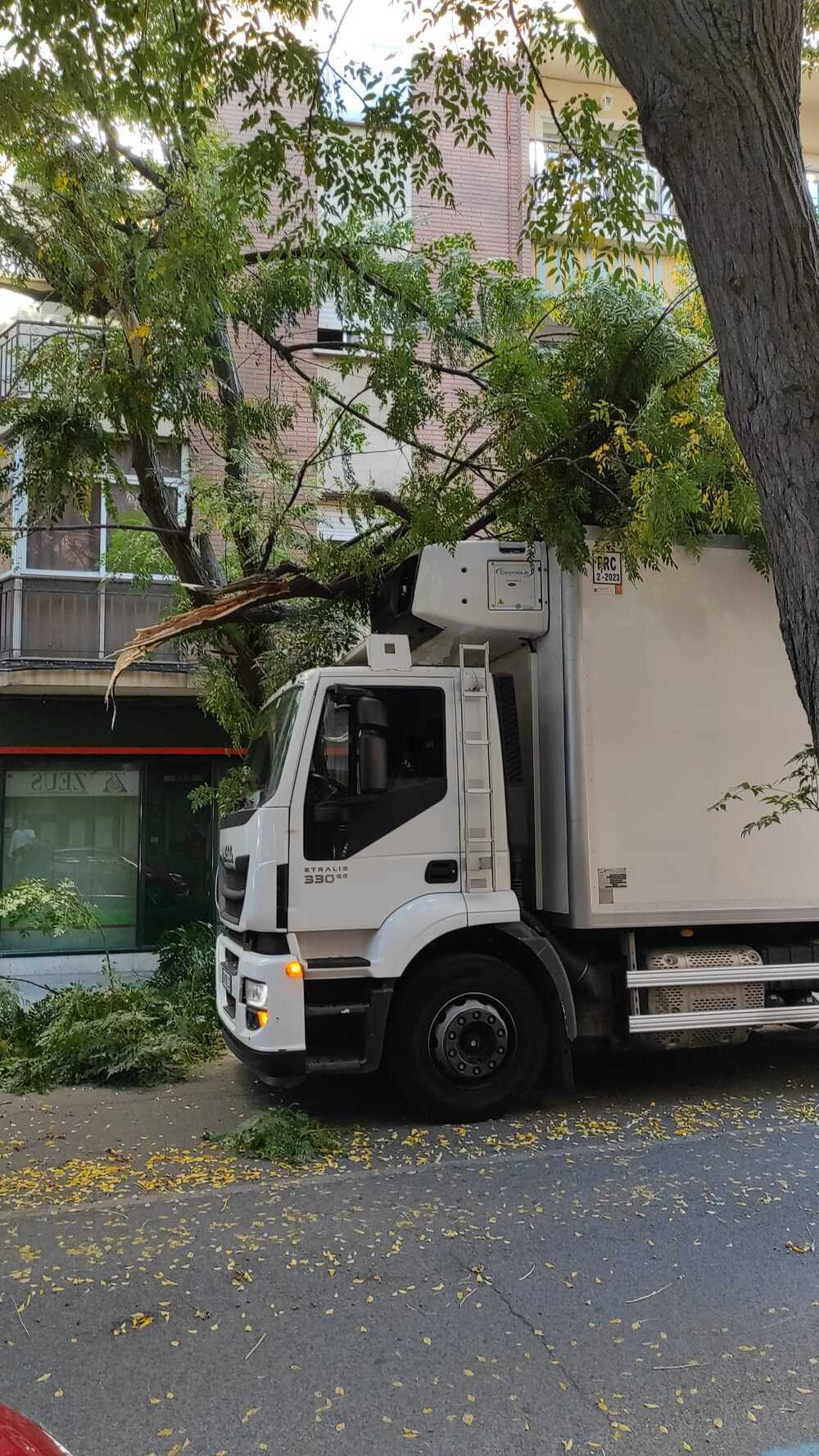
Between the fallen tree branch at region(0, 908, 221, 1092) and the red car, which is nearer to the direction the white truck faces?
the fallen tree branch

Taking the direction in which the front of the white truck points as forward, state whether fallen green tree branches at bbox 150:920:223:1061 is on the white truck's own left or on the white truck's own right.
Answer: on the white truck's own right

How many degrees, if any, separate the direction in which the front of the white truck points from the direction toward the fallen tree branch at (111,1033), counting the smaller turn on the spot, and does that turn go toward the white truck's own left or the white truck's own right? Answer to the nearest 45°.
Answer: approximately 45° to the white truck's own right

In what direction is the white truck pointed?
to the viewer's left

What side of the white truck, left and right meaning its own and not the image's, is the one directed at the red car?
left

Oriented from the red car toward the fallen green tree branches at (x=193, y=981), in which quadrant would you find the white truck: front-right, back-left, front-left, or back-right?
front-right

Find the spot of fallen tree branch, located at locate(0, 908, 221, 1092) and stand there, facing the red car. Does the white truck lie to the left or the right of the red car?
left
